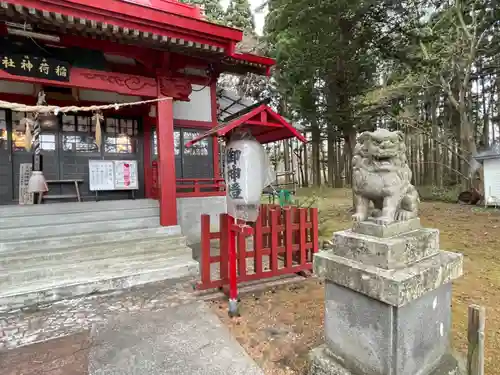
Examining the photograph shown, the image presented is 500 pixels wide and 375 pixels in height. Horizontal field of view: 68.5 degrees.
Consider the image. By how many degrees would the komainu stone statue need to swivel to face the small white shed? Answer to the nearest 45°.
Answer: approximately 135° to its right

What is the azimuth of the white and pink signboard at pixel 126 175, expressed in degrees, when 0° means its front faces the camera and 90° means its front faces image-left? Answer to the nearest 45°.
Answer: approximately 0°

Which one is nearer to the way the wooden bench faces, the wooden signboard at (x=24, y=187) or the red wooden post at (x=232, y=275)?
the red wooden post

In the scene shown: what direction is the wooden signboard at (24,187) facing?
toward the camera

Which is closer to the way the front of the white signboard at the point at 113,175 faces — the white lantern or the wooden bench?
the white lantern

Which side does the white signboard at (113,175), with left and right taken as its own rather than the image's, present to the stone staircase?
front

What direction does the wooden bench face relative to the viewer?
toward the camera

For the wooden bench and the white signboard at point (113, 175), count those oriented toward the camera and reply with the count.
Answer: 2

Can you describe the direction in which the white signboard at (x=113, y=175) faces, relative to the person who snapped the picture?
facing the viewer

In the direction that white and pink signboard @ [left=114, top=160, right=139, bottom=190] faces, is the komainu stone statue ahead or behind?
ahead

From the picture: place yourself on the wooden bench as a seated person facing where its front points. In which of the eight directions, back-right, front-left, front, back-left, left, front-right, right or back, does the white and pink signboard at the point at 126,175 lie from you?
left

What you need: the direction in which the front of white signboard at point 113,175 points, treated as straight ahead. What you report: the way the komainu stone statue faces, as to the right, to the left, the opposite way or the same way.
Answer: to the right

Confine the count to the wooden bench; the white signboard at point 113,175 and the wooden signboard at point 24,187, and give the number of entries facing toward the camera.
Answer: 3

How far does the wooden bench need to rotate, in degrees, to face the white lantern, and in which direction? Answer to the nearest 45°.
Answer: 0° — it already faces it
